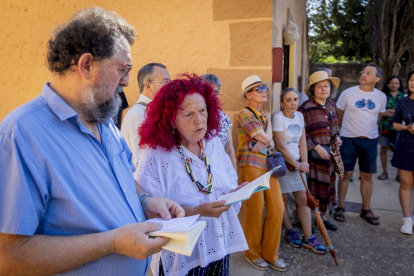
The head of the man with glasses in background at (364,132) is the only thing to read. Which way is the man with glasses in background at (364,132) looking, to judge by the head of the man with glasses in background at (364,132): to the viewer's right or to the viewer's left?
to the viewer's left

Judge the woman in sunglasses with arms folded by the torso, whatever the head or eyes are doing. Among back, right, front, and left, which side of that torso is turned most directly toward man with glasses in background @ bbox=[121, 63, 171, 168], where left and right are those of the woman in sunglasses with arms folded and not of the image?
right

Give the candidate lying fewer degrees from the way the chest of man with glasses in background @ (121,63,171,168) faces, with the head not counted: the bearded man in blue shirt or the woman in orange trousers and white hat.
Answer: the woman in orange trousers and white hat

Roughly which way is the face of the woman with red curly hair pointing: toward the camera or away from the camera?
toward the camera

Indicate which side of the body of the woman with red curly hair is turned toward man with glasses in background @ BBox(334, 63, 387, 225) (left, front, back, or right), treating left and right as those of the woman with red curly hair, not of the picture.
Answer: left

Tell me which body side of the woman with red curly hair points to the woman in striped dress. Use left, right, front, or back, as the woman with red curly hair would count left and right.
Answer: left

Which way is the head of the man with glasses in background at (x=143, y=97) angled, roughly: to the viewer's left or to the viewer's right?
to the viewer's right

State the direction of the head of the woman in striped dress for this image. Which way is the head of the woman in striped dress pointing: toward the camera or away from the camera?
toward the camera

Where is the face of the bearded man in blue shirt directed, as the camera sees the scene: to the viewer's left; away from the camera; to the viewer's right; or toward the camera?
to the viewer's right

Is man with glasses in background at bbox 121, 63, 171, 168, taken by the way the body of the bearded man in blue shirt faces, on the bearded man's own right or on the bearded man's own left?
on the bearded man's own left

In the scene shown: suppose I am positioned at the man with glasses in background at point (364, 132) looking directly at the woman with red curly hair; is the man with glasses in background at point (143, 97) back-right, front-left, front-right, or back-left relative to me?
front-right

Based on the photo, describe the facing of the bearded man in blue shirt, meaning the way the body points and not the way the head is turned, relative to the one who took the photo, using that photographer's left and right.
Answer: facing the viewer and to the right of the viewer

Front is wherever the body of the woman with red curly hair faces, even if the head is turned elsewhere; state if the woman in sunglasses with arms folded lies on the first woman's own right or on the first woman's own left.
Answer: on the first woman's own left

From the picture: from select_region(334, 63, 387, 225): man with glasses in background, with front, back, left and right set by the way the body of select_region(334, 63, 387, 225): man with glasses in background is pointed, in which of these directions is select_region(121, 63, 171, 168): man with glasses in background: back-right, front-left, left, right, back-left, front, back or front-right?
front-right

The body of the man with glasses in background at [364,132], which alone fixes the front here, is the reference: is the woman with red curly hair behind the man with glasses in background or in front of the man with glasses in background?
in front
